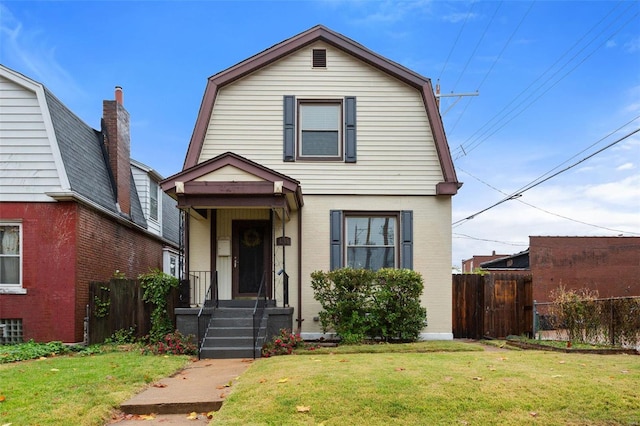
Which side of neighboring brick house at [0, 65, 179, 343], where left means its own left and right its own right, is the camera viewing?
front

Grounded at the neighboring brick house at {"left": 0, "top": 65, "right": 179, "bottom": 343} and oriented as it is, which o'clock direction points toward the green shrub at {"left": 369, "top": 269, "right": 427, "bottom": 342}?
The green shrub is roughly at 10 o'clock from the neighboring brick house.

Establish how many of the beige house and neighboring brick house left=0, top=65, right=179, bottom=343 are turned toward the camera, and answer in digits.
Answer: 2

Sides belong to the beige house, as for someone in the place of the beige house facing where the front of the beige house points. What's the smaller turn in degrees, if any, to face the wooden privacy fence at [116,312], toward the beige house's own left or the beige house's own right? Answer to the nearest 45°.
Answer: approximately 90° to the beige house's own right

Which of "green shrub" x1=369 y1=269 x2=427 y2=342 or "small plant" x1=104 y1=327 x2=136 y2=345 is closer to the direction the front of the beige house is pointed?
the green shrub

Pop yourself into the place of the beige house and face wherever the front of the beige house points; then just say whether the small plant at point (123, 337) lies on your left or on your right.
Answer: on your right

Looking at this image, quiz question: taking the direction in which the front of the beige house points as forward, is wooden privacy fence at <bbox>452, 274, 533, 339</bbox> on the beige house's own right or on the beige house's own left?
on the beige house's own left

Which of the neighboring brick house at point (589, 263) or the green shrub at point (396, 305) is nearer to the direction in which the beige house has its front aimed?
the green shrub
